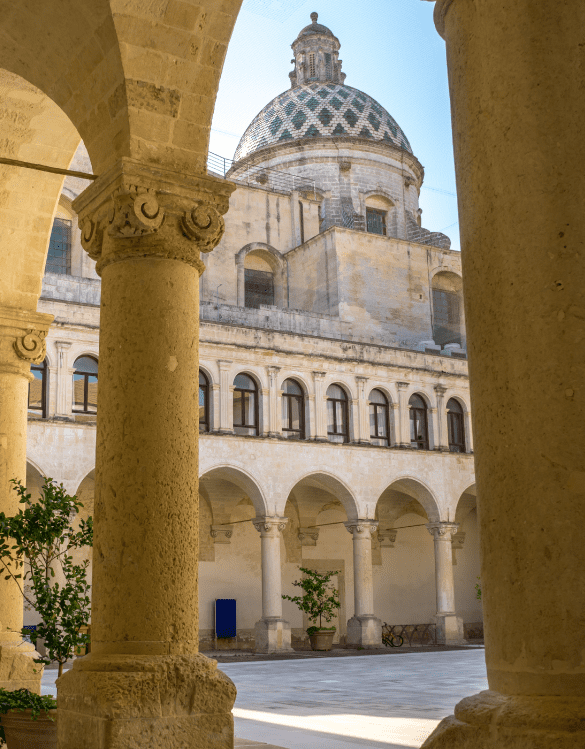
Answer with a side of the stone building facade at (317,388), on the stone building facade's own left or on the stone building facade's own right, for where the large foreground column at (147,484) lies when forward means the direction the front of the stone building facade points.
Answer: on the stone building facade's own right

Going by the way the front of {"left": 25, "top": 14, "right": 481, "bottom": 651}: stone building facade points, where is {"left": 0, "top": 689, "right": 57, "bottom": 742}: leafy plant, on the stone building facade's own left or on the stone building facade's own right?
on the stone building facade's own right

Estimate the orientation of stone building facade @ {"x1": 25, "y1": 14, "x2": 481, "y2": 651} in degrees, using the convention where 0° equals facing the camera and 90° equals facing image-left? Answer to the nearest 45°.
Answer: approximately 315°

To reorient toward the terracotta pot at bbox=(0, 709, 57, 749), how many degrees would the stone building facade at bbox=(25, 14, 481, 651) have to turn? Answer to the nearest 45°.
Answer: approximately 45° to its right

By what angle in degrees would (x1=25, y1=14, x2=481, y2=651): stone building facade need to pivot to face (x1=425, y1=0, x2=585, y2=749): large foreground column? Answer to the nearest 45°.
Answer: approximately 45° to its right

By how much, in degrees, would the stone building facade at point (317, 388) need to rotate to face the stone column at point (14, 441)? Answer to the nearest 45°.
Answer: approximately 45° to its right

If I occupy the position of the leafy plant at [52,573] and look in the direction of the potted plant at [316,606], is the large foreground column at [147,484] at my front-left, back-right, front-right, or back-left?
back-right
